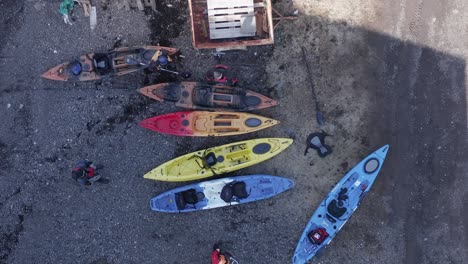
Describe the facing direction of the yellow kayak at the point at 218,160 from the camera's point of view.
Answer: facing to the right of the viewer

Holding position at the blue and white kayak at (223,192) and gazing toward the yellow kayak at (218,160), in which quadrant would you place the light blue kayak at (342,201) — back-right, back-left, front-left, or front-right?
back-right

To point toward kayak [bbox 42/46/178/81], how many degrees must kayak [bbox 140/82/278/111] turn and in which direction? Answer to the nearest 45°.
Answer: approximately 180°

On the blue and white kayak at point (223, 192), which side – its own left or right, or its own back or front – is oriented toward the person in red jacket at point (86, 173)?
back

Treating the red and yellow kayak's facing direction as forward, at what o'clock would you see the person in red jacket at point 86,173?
The person in red jacket is roughly at 6 o'clock from the red and yellow kayak.

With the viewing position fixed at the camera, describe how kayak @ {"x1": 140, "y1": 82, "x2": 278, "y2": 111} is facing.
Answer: facing to the right of the viewer

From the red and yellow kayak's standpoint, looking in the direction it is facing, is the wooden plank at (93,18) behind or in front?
behind

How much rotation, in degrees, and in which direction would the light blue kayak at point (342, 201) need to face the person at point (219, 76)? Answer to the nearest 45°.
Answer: approximately 135° to its left

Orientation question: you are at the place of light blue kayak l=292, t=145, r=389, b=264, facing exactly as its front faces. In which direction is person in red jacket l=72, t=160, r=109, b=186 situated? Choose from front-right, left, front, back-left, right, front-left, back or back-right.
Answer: back-left

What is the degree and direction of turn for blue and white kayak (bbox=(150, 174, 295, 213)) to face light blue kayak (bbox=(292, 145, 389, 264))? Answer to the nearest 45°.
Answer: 0° — it already faces it

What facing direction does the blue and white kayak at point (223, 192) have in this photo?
to the viewer's right

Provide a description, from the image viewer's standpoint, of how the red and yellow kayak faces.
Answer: facing to the right of the viewer

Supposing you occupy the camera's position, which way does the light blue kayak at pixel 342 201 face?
facing away from the viewer and to the right of the viewer
